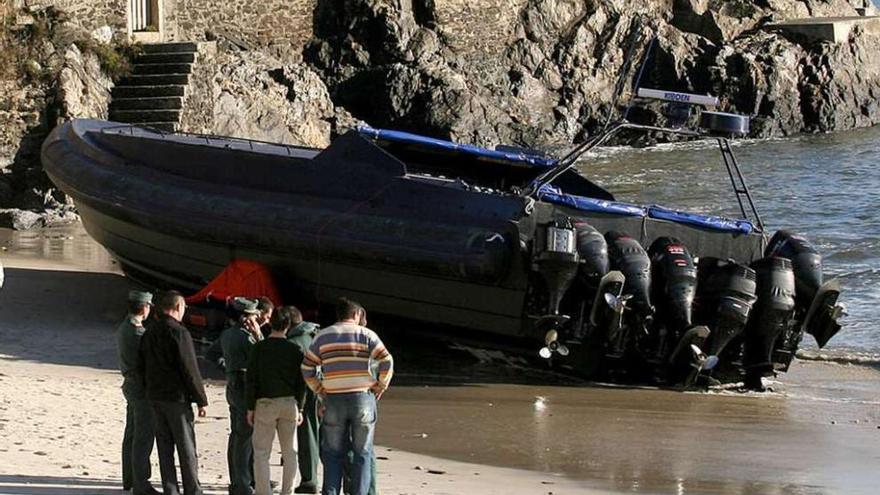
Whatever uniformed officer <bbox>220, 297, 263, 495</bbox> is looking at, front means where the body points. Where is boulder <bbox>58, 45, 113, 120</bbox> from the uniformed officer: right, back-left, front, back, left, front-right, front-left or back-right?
left

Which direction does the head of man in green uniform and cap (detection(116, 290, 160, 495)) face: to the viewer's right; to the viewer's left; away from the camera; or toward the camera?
to the viewer's right

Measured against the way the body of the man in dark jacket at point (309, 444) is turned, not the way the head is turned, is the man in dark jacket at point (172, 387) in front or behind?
in front

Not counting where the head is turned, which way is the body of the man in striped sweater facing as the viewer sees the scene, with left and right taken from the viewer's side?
facing away from the viewer

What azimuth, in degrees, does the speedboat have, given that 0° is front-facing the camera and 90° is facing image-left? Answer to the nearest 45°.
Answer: approximately 135°

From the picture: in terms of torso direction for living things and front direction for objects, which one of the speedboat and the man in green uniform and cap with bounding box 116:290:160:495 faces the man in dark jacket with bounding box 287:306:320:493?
the man in green uniform and cap with bounding box 116:290:160:495

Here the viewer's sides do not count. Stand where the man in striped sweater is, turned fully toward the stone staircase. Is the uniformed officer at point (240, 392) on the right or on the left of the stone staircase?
left

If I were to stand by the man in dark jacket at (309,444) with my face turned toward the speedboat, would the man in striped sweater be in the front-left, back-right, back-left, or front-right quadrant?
back-right
